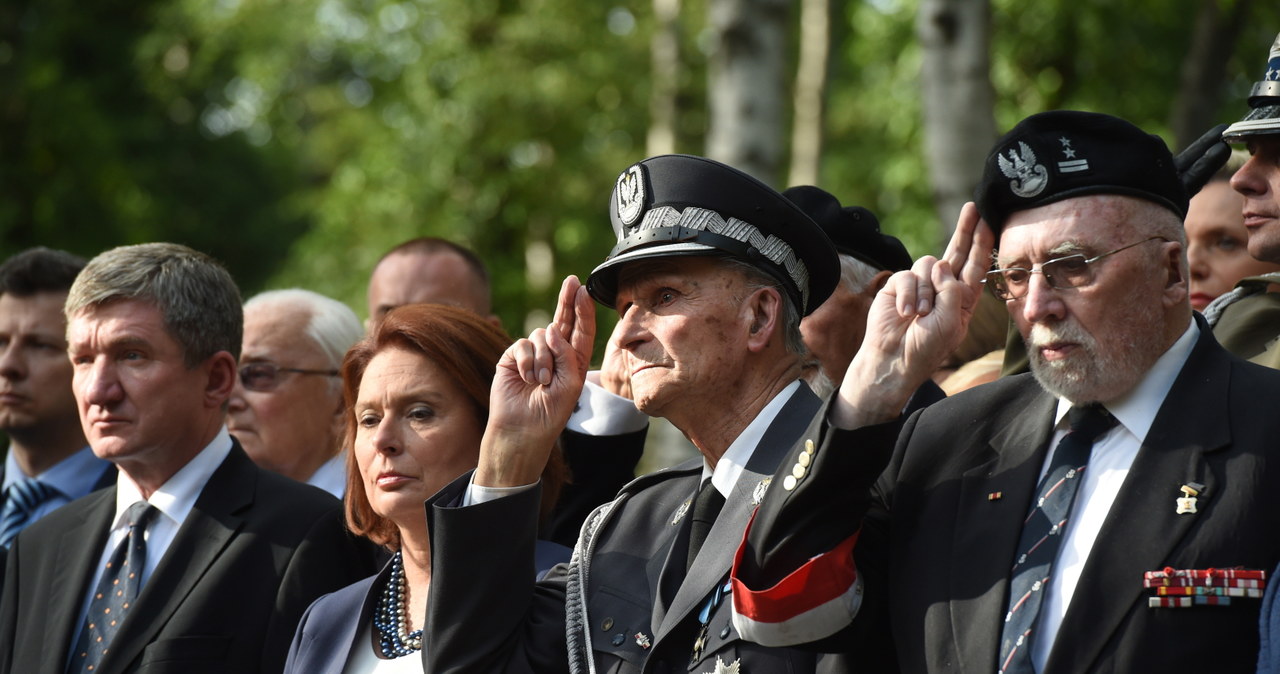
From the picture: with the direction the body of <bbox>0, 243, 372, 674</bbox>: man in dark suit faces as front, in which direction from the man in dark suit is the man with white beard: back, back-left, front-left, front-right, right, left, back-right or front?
left

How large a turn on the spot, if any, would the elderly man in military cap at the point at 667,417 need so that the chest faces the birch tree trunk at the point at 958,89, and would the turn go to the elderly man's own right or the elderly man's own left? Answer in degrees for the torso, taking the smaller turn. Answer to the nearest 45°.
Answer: approximately 180°

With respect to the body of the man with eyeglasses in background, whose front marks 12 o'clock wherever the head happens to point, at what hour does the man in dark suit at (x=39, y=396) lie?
The man in dark suit is roughly at 2 o'clock from the man with eyeglasses in background.

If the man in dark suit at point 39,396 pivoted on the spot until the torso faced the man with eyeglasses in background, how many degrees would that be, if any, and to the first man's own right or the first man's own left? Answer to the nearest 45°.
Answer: approximately 90° to the first man's own left

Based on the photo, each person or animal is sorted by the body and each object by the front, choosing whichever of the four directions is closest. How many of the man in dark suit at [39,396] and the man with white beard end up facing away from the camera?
0

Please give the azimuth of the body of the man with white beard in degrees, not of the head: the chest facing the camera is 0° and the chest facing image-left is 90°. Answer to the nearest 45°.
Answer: approximately 45°

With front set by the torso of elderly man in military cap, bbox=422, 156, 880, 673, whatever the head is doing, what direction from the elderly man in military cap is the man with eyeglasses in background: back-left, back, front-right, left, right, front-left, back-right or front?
right

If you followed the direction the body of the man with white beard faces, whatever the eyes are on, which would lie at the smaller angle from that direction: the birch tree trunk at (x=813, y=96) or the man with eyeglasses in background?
the man with eyeglasses in background

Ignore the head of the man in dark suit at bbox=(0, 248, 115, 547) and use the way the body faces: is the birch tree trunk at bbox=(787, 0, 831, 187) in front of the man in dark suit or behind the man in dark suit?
behind

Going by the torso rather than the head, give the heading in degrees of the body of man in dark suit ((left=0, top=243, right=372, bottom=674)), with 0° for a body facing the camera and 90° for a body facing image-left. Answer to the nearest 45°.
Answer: approximately 45°

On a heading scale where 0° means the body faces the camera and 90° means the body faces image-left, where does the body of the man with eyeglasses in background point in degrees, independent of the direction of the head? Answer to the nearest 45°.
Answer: approximately 45°

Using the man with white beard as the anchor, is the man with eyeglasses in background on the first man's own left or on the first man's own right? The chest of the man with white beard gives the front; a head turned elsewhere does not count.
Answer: on the first man's own right
